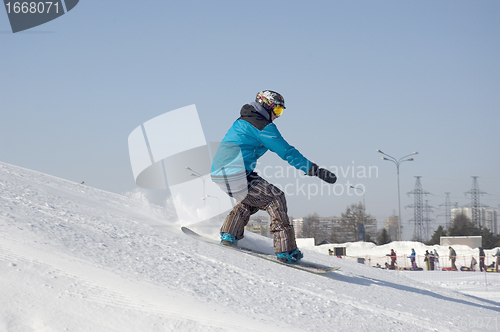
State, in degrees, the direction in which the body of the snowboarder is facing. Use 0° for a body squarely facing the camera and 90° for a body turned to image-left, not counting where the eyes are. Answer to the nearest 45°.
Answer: approximately 270°
